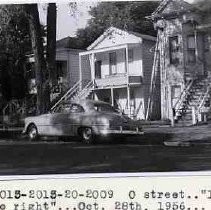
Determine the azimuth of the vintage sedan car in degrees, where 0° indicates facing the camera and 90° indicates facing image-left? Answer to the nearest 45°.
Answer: approximately 135°

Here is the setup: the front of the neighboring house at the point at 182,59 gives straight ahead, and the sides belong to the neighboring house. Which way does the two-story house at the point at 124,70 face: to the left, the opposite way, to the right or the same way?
the same way

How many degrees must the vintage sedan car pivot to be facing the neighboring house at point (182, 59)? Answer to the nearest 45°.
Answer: approximately 135° to its right

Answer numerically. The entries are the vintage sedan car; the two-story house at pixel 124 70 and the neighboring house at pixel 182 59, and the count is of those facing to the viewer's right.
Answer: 0

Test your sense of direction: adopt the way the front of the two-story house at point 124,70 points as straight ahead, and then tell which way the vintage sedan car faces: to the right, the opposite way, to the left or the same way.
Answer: to the right

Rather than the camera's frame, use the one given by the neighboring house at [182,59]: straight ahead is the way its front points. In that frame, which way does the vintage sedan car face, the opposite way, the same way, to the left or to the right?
to the right

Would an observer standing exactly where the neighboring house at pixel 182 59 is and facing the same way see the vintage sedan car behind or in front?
in front

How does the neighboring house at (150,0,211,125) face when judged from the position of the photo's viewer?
facing the viewer and to the left of the viewer

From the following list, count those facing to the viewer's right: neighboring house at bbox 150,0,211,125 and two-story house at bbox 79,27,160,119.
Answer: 0
